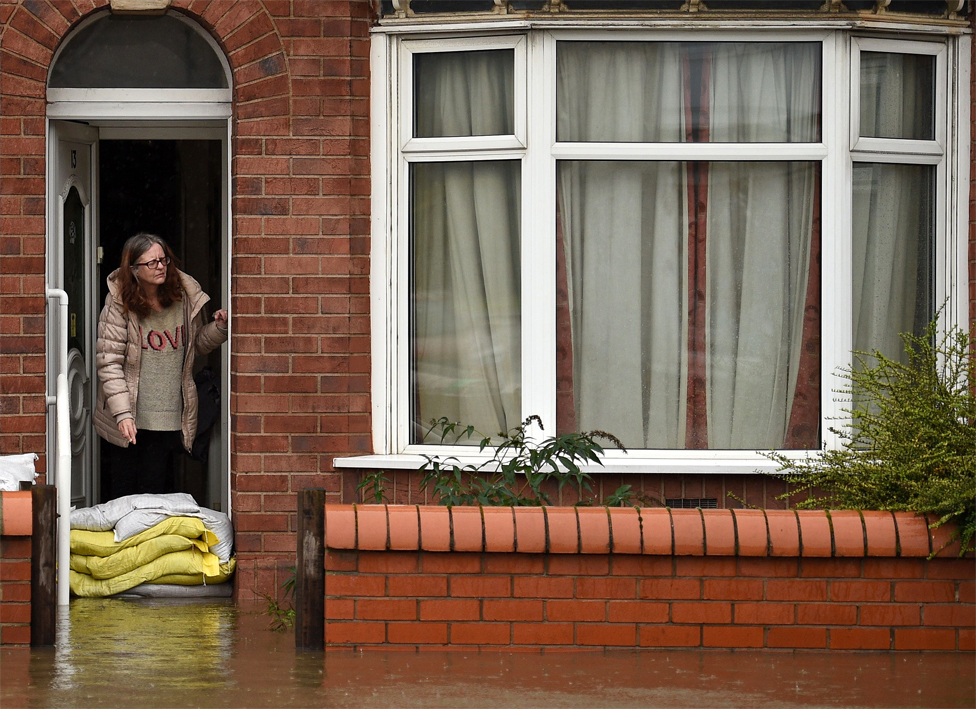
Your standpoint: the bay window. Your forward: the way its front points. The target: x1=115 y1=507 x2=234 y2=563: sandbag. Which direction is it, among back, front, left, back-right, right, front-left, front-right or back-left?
right

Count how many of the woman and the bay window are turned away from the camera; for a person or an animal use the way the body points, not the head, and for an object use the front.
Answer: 0

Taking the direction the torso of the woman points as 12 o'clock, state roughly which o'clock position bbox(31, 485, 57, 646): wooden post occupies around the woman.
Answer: The wooden post is roughly at 2 o'clock from the woman.

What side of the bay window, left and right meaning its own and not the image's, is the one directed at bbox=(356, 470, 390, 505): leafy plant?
right

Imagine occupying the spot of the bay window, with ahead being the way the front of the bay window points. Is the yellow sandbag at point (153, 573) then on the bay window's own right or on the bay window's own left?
on the bay window's own right

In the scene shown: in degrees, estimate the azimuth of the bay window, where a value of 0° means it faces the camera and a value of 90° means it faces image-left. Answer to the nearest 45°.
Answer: approximately 0°

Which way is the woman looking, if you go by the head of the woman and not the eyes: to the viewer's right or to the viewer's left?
to the viewer's right

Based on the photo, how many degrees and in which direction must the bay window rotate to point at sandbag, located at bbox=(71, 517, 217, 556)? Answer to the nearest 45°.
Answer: approximately 90° to its right
